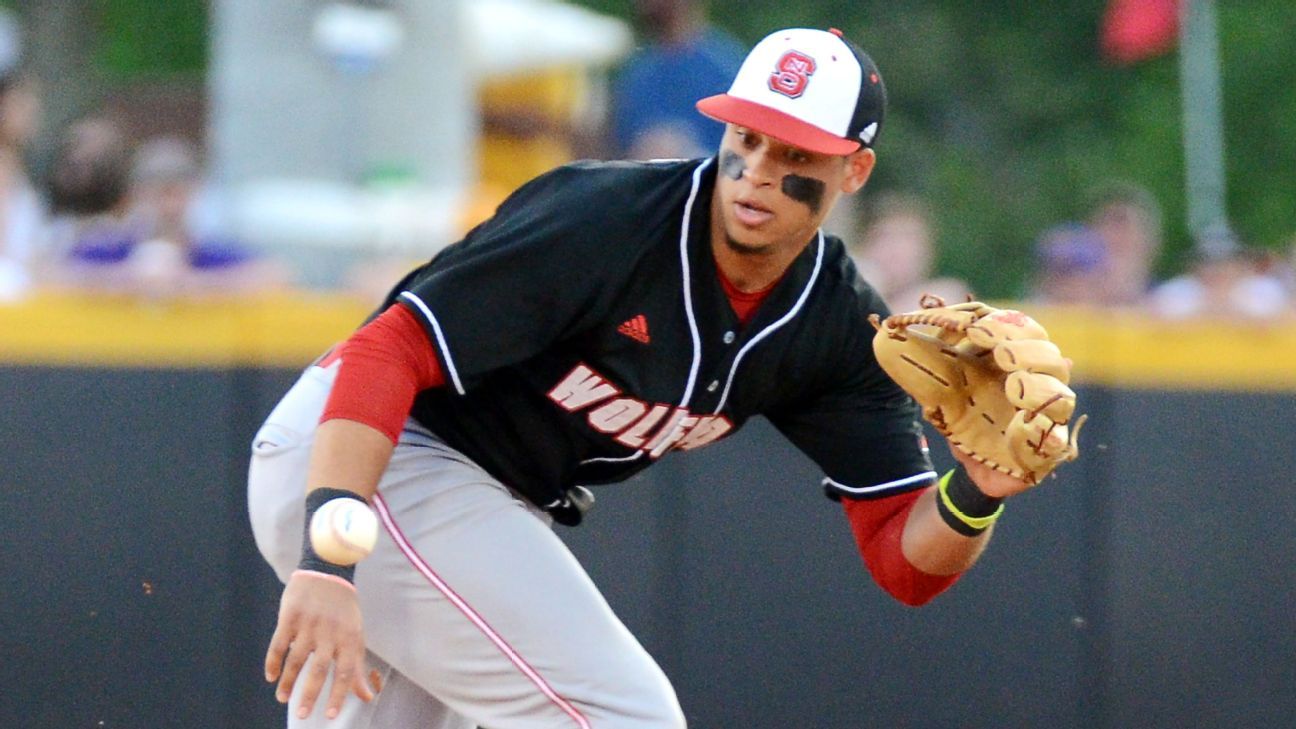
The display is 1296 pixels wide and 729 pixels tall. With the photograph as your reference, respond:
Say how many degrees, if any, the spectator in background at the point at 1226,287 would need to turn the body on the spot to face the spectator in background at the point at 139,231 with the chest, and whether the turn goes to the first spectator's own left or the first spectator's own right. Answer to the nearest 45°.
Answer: approximately 45° to the first spectator's own right

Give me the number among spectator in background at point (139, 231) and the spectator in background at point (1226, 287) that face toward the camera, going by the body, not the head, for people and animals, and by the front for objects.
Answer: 2

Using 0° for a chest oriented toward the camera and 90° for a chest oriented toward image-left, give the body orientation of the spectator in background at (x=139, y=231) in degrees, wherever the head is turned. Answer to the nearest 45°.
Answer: approximately 0°

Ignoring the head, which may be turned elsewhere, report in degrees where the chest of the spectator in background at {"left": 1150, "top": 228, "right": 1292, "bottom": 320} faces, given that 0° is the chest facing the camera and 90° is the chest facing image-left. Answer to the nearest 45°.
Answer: approximately 0°

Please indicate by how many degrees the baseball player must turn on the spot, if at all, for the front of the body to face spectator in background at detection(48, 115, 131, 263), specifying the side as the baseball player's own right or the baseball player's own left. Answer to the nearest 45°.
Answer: approximately 180°

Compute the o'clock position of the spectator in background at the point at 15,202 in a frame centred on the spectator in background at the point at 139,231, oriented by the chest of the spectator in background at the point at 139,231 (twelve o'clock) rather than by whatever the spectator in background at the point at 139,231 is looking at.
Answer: the spectator in background at the point at 15,202 is roughly at 4 o'clock from the spectator in background at the point at 139,231.

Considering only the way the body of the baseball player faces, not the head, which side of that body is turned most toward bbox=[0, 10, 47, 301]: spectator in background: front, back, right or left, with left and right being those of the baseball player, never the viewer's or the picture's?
back

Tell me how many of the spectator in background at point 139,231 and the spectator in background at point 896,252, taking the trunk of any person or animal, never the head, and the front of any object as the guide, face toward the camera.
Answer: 2
